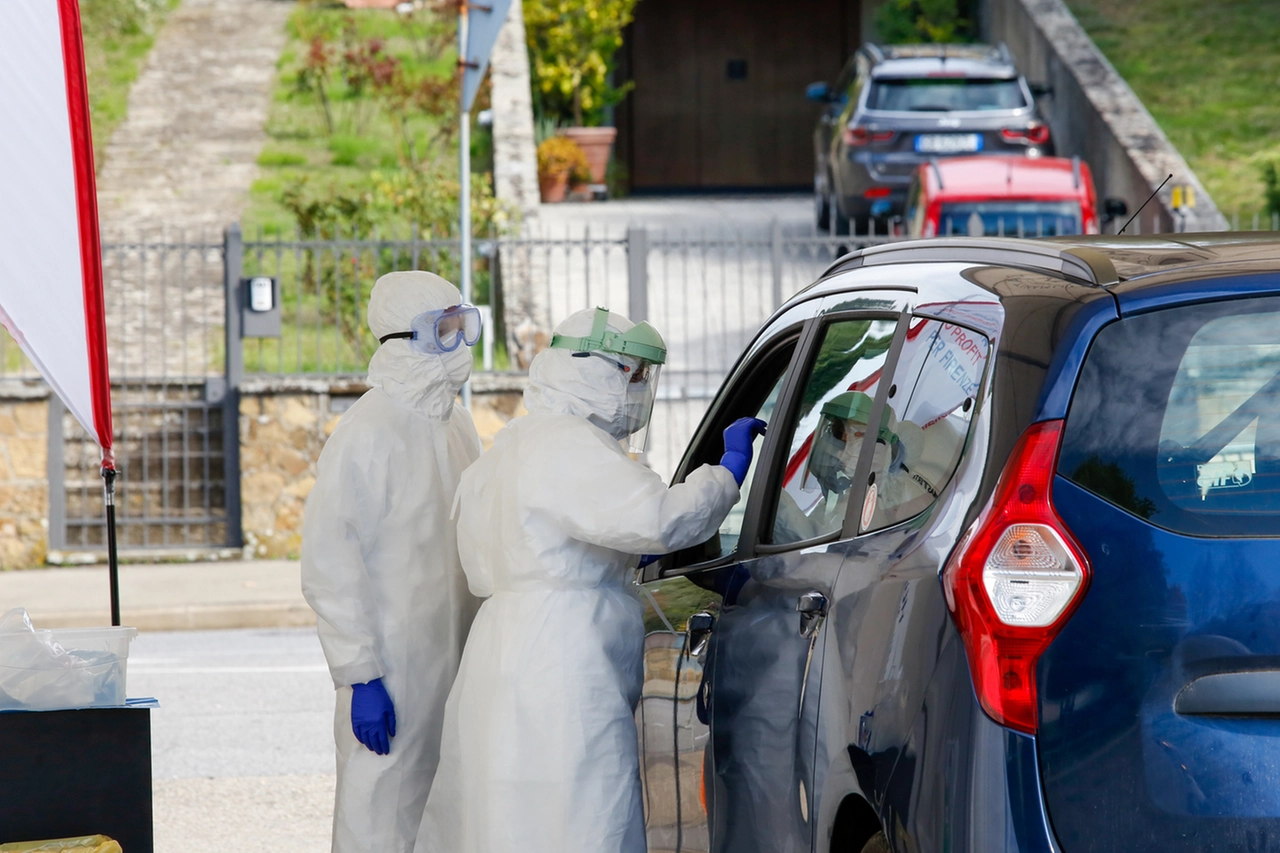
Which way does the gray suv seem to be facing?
away from the camera

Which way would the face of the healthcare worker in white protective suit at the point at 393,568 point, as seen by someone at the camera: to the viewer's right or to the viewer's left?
to the viewer's right

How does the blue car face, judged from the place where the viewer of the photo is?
facing away from the viewer and to the left of the viewer

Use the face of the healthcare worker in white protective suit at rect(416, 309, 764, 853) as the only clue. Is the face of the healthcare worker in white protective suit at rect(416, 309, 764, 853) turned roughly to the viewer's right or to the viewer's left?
to the viewer's right

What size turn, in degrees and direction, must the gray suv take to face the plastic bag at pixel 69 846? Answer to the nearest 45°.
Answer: approximately 180°

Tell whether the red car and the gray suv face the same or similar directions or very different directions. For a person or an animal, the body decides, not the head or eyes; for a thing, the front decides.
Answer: same or similar directions

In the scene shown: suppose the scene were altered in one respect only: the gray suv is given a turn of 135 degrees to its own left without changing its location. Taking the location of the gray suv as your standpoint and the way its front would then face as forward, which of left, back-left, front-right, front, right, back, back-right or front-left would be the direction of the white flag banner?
front-left

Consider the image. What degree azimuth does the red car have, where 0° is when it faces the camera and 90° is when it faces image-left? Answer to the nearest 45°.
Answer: approximately 180°

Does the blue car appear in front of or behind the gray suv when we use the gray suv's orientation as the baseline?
behind

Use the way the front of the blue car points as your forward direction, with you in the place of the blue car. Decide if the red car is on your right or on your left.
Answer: on your right
